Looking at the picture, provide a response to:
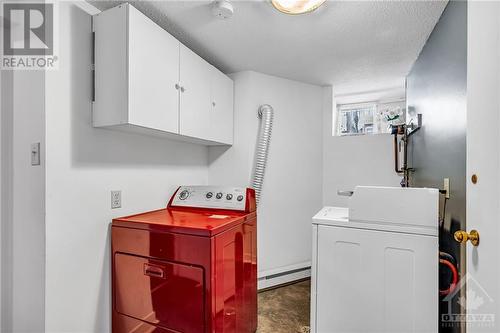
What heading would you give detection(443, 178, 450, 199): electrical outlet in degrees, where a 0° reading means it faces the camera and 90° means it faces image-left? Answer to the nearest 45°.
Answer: approximately 45°

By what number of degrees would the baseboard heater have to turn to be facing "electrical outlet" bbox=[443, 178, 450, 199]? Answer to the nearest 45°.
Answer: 0° — it already faces it

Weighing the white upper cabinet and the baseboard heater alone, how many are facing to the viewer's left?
0

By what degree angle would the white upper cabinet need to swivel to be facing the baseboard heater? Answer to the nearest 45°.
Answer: approximately 90° to its left

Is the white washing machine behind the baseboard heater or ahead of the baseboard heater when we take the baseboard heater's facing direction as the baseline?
ahead

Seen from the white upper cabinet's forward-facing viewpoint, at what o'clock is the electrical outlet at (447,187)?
The electrical outlet is roughly at 11 o'clock from the white upper cabinet.

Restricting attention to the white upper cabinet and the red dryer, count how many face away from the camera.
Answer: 0

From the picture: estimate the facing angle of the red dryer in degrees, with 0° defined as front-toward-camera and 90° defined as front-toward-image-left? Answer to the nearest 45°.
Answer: approximately 45°

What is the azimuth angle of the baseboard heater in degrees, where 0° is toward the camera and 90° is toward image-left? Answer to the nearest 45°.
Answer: approximately 315°

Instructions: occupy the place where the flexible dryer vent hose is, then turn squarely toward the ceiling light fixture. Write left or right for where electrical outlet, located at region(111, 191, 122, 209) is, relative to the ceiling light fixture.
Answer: right

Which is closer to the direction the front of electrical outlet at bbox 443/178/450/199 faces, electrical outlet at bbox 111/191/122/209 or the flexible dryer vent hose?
the electrical outlet
